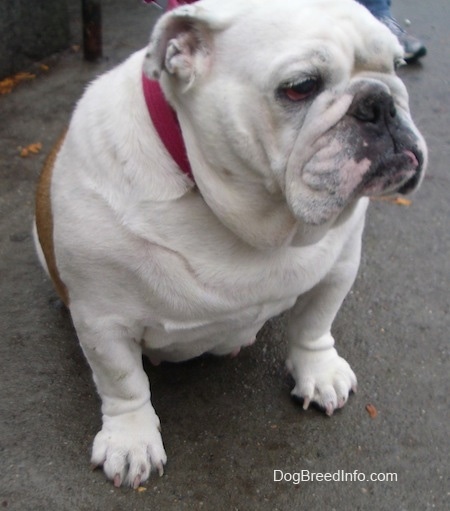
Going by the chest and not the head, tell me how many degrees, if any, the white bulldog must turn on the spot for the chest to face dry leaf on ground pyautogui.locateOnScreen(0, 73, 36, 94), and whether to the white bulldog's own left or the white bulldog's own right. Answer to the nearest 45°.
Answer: approximately 180°

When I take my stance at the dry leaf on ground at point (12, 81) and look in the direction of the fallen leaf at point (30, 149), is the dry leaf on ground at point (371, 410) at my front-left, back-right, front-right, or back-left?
front-left

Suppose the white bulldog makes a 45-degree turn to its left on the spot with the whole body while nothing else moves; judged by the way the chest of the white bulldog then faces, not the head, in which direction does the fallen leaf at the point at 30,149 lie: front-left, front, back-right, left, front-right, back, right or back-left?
back-left
